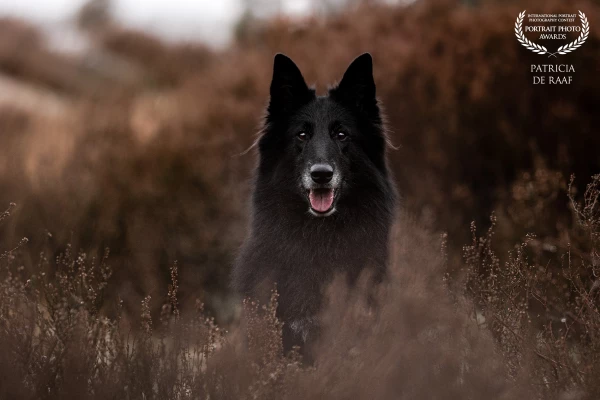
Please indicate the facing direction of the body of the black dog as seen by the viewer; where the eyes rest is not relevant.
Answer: toward the camera
